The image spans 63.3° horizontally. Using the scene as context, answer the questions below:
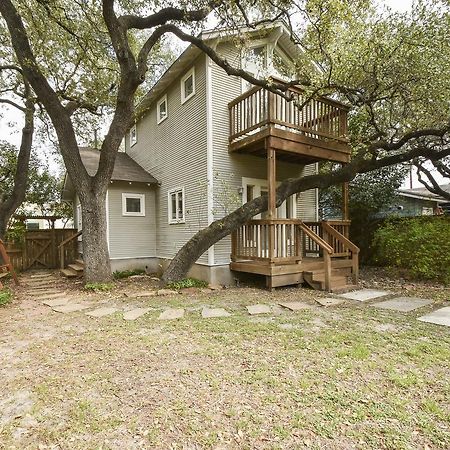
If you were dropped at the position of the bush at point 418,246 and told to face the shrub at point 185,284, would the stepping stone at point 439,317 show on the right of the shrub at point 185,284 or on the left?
left

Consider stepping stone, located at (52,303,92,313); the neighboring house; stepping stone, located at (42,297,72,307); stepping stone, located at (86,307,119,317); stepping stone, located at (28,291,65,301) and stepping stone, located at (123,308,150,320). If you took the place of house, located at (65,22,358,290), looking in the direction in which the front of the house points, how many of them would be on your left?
1

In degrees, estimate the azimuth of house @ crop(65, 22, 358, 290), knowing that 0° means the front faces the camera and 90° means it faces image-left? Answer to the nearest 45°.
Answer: approximately 315°

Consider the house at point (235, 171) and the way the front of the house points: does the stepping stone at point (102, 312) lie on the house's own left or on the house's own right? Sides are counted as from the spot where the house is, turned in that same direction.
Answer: on the house's own right

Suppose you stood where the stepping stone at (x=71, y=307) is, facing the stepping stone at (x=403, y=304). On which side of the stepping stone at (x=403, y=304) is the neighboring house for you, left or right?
left

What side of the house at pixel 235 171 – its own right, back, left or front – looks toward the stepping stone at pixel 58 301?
right

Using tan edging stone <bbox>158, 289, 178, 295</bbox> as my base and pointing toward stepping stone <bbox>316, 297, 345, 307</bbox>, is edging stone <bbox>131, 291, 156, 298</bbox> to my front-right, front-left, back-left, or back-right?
back-right

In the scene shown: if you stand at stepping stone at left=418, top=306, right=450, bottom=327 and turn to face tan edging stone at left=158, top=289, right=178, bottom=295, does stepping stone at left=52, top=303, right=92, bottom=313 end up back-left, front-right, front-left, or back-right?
front-left

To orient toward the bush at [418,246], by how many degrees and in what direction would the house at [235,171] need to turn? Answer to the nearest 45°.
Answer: approximately 45° to its left
